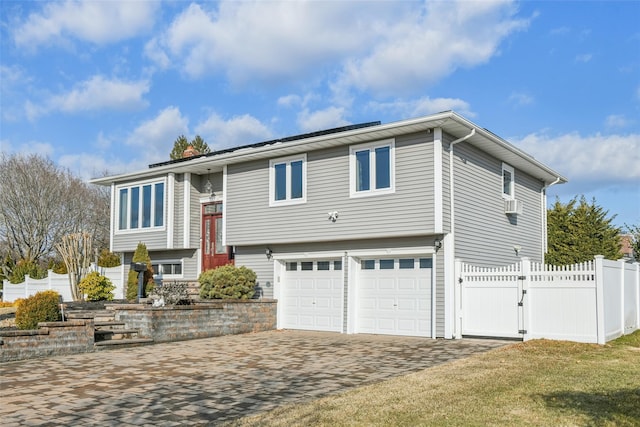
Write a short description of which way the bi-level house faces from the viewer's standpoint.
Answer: facing the viewer and to the left of the viewer

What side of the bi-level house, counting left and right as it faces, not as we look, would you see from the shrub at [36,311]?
front

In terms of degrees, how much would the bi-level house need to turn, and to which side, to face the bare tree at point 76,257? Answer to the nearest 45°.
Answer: approximately 90° to its right

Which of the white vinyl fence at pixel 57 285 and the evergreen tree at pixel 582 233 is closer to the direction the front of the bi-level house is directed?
the white vinyl fence

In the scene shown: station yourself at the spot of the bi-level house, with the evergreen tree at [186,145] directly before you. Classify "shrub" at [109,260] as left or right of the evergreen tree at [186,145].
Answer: left

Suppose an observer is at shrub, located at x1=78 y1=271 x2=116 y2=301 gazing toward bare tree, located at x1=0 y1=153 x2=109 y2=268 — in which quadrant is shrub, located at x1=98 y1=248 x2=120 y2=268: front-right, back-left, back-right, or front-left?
front-right

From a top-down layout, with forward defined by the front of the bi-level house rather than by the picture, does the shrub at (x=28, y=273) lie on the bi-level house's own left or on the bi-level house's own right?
on the bi-level house's own right

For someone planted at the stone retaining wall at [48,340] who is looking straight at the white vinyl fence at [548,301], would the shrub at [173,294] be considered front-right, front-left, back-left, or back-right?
front-left

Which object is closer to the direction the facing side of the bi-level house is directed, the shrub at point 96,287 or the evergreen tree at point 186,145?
the shrub

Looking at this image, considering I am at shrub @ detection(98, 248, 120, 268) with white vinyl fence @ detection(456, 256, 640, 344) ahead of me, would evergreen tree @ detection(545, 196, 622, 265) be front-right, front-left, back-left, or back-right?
front-left

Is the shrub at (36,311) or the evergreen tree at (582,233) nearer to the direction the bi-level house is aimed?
the shrub

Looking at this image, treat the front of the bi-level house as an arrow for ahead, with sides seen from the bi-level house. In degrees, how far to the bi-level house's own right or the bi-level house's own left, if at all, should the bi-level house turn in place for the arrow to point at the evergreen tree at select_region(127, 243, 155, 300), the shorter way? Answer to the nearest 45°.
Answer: approximately 90° to the bi-level house's own right
